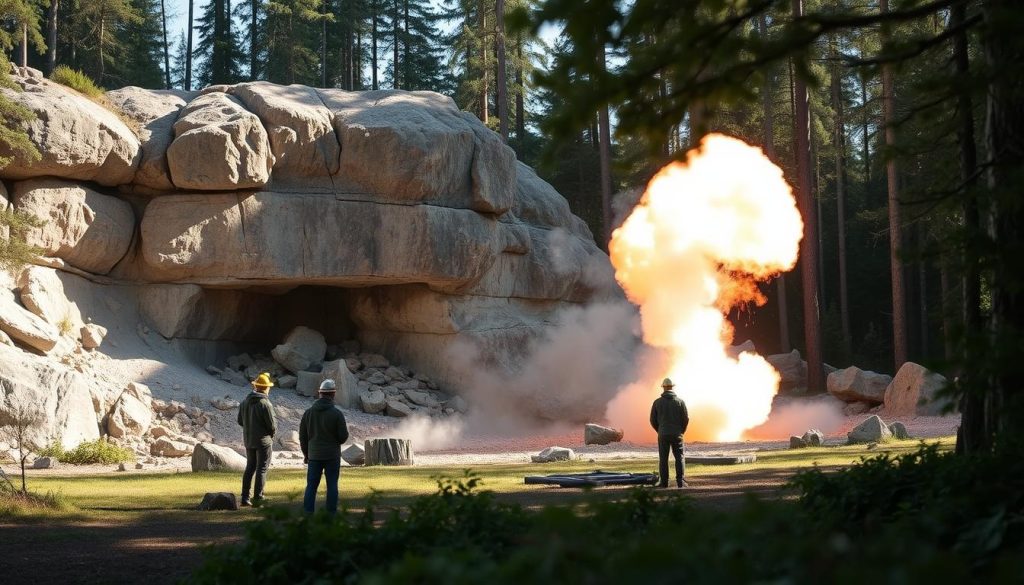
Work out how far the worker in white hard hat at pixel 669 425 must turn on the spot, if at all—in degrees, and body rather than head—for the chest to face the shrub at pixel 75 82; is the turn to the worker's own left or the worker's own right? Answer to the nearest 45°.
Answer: approximately 45° to the worker's own left

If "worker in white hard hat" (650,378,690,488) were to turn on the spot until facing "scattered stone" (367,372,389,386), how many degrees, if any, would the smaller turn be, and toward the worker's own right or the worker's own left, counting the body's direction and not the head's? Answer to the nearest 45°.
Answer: approximately 45° to the worker's own left

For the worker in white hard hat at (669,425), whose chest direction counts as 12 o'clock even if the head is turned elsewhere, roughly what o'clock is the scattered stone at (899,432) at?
The scattered stone is roughly at 1 o'clock from the worker in white hard hat.

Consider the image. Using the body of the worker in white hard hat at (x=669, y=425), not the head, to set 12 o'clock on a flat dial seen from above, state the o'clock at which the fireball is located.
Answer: The fireball is roughly at 12 o'clock from the worker in white hard hat.

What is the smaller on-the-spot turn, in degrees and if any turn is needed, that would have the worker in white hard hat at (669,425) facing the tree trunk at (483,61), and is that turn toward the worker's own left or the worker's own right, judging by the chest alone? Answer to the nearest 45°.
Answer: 0° — they already face it

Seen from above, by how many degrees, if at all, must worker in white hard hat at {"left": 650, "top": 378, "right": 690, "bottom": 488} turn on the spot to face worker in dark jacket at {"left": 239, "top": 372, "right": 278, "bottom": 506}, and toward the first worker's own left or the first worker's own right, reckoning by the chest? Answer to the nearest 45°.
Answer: approximately 135° to the first worker's own left

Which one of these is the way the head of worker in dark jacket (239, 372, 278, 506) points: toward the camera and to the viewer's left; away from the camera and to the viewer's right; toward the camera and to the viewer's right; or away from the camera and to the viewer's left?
away from the camera and to the viewer's right

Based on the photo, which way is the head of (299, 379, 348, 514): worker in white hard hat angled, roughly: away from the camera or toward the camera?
away from the camera

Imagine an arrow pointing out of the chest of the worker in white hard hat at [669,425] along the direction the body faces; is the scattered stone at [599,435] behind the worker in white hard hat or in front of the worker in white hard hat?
in front

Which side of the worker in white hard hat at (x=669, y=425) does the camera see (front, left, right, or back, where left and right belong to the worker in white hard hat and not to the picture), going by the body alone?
back

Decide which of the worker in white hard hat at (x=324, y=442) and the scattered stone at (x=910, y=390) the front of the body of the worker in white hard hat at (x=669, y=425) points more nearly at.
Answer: the scattered stone

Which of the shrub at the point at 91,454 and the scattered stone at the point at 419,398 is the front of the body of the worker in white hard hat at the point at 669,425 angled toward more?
the scattered stone

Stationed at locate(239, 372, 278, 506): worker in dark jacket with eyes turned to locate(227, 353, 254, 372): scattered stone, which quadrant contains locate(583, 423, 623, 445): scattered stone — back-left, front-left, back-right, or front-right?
front-right

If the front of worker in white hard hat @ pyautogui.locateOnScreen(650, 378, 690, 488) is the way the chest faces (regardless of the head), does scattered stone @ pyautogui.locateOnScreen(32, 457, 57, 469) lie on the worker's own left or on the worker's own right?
on the worker's own left

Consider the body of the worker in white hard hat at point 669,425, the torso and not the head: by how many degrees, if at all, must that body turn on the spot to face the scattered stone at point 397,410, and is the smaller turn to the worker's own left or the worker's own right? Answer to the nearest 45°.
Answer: approximately 45° to the worker's own left

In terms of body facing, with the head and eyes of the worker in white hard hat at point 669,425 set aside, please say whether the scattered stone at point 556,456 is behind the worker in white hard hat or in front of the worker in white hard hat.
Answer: in front
